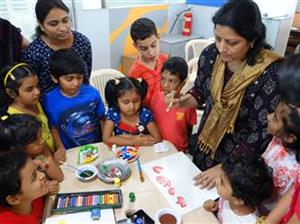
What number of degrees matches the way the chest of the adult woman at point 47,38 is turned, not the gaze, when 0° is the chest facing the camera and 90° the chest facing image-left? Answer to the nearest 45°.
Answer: approximately 315°

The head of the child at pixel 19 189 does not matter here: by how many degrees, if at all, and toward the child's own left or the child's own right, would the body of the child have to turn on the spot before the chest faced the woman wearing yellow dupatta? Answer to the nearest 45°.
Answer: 0° — they already face them

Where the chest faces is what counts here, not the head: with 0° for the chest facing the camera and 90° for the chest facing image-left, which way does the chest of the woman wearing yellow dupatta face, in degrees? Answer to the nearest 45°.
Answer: approximately 45°

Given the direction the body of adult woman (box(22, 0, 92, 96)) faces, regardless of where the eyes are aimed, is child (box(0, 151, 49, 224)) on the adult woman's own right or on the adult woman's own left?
on the adult woman's own right

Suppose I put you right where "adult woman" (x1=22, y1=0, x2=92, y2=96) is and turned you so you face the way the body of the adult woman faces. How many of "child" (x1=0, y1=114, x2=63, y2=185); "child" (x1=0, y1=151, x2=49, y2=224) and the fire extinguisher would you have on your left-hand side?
1

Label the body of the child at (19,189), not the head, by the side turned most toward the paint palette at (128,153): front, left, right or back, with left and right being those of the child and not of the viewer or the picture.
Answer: front

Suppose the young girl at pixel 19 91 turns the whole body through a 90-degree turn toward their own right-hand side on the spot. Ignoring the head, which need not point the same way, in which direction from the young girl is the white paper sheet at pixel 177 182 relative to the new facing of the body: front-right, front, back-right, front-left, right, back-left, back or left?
left

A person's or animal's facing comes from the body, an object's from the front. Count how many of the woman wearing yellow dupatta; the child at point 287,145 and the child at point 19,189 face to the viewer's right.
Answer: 1

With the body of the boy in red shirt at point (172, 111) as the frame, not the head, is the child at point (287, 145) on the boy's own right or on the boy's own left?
on the boy's own left

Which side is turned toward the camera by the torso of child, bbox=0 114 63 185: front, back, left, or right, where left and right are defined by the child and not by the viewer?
right

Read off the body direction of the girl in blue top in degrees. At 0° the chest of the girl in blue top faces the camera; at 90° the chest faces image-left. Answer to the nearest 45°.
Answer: approximately 0°

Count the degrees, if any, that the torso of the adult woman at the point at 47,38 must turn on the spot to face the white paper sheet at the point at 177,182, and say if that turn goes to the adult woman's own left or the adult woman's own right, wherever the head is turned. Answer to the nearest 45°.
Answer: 0° — they already face it

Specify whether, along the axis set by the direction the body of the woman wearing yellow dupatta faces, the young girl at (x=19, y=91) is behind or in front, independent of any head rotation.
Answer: in front

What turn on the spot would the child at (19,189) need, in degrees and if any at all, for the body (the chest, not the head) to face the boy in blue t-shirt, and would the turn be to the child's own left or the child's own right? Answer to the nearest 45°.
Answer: approximately 45° to the child's own left
